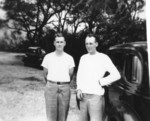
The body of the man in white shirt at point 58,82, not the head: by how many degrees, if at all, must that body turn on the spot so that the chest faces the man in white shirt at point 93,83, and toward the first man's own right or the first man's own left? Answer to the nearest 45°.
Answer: approximately 45° to the first man's own left

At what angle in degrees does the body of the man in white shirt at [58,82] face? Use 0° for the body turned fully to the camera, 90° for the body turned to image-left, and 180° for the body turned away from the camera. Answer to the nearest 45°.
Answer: approximately 0°

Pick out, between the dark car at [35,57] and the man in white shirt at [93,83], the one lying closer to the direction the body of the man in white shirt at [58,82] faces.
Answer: the man in white shirt

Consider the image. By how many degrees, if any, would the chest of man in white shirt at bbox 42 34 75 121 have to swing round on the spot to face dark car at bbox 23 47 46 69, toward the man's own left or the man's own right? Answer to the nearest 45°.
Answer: approximately 180°
